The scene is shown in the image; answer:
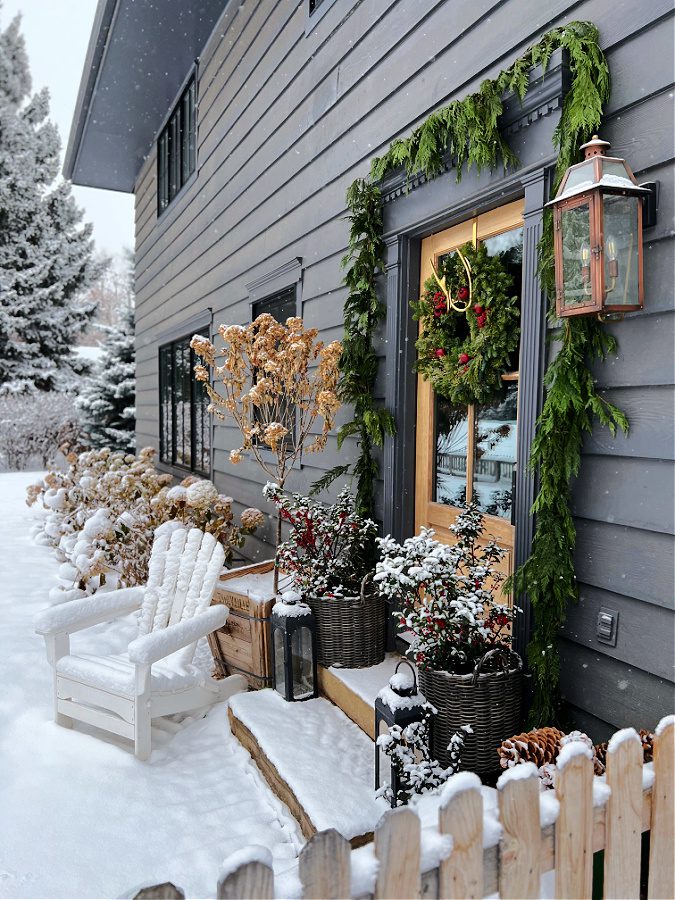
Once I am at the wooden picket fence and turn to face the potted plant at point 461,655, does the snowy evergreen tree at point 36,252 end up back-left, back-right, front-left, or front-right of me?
front-left

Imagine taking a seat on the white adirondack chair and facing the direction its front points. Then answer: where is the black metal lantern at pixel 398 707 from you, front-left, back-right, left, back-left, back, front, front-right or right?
left

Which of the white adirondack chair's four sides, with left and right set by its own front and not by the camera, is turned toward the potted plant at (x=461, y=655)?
left

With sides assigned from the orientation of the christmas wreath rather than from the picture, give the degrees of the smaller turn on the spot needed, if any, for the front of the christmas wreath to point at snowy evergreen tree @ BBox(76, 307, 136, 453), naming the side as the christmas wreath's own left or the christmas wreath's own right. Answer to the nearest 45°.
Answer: approximately 90° to the christmas wreath's own right

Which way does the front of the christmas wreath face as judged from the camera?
facing the viewer and to the left of the viewer

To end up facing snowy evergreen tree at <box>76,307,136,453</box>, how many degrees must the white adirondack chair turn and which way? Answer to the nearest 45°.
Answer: approximately 135° to its right

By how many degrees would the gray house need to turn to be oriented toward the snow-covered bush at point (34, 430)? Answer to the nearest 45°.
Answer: approximately 90° to its right

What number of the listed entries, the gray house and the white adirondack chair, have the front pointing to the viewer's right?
0

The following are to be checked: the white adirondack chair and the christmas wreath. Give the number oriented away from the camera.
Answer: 0

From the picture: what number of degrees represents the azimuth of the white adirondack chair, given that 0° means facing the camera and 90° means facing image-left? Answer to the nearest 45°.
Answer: approximately 45°
